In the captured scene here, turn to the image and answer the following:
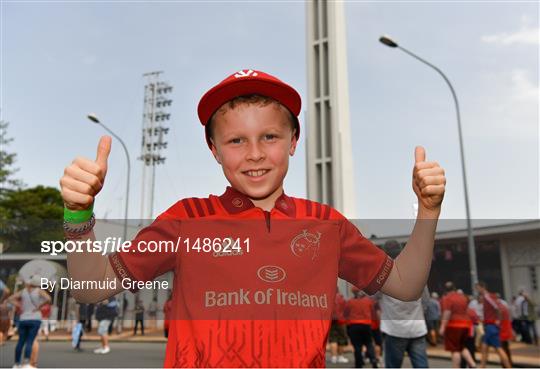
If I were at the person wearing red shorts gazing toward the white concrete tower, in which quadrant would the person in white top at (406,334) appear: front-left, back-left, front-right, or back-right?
back-left

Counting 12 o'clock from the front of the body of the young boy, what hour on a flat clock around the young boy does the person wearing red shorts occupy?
The person wearing red shorts is roughly at 7 o'clock from the young boy.

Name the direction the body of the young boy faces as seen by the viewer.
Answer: toward the camera

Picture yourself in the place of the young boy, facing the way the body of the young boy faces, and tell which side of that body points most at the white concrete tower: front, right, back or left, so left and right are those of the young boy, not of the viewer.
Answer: back

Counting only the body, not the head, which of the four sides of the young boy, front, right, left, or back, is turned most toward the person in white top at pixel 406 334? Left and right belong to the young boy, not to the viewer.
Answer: back
